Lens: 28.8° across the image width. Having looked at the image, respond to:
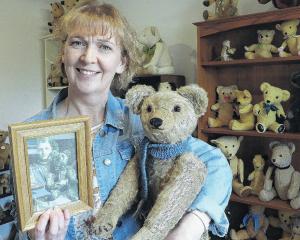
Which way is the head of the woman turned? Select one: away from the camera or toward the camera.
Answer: toward the camera

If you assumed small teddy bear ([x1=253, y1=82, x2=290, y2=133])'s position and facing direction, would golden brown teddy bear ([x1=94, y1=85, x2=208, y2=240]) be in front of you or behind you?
in front

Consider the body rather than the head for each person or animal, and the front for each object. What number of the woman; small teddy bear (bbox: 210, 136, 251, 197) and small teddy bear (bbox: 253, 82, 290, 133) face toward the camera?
3

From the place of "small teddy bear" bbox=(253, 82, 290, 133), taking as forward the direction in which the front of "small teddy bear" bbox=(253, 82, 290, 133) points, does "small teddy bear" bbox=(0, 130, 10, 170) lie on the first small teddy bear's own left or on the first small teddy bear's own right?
on the first small teddy bear's own right

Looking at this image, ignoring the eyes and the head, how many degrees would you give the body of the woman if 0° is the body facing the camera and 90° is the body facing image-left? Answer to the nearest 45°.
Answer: approximately 0°

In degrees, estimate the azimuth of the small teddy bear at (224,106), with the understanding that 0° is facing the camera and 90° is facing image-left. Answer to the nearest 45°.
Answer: approximately 45°

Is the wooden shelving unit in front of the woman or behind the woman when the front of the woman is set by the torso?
behind
